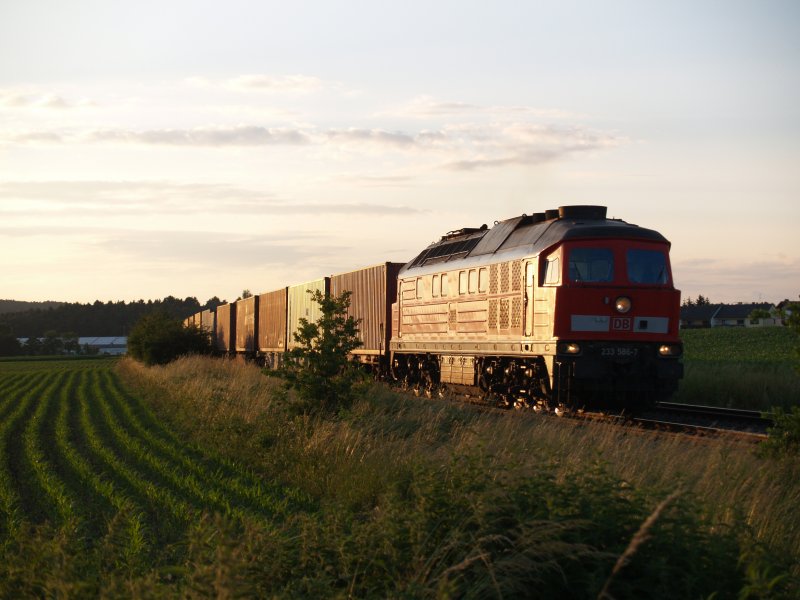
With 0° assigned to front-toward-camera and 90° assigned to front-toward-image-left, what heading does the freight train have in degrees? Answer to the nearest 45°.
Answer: approximately 315°

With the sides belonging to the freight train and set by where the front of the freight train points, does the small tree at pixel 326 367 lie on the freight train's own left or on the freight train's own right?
on the freight train's own right
